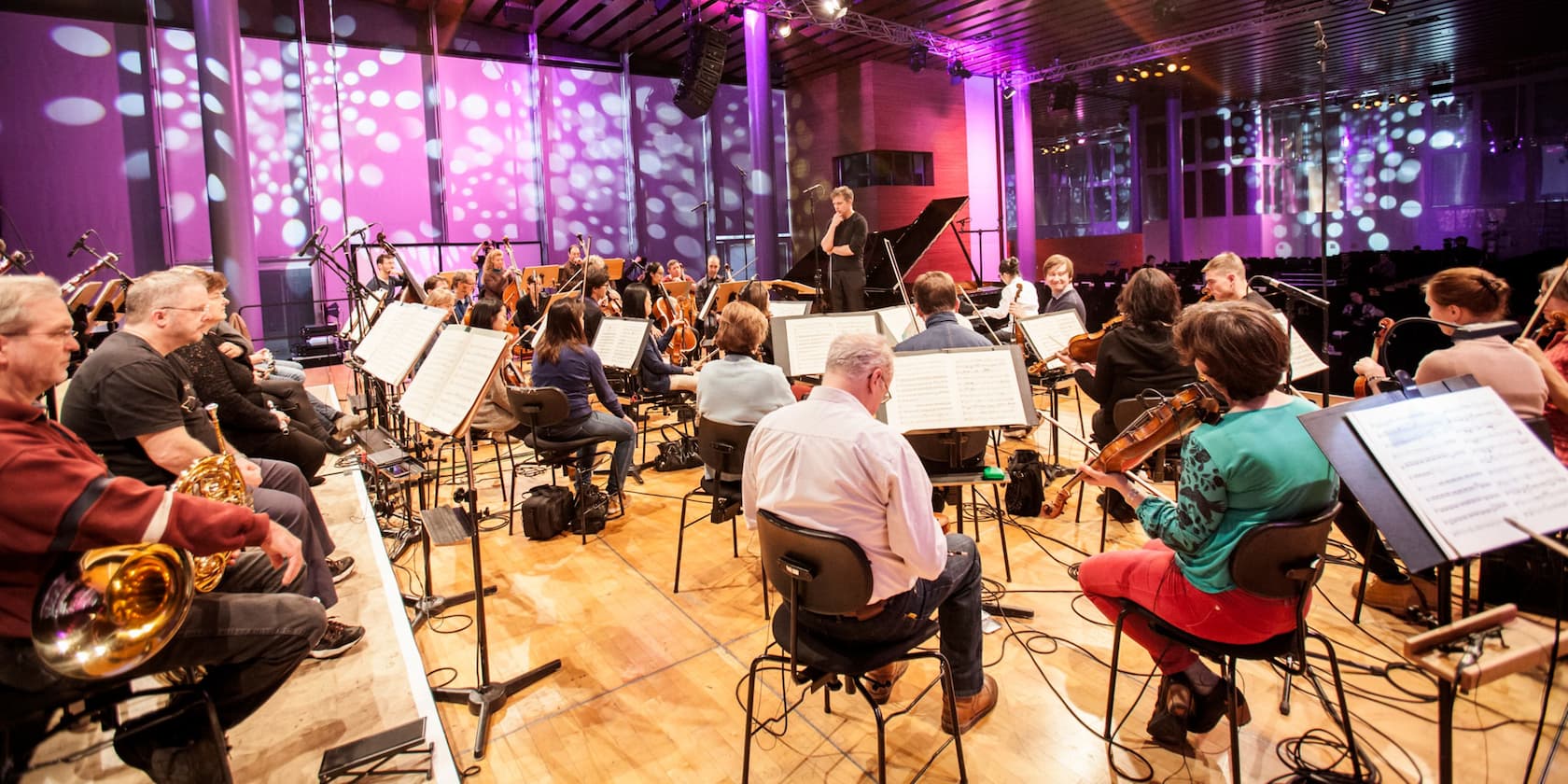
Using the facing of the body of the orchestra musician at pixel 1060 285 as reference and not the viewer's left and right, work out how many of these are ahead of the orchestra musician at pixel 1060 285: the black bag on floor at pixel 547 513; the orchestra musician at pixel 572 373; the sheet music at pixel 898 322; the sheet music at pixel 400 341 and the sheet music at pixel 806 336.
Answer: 5

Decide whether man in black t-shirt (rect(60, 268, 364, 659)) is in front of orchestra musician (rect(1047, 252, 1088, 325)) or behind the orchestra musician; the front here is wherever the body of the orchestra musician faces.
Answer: in front

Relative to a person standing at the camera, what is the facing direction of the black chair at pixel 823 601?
facing away from the viewer and to the right of the viewer

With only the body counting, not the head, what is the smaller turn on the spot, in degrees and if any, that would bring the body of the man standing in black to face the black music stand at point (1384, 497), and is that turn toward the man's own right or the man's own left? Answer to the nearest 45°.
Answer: approximately 45° to the man's own left

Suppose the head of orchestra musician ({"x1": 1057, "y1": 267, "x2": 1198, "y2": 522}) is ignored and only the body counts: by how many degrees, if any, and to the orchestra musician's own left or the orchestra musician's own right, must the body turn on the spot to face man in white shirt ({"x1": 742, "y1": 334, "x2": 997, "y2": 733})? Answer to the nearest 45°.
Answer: approximately 135° to the orchestra musician's own left

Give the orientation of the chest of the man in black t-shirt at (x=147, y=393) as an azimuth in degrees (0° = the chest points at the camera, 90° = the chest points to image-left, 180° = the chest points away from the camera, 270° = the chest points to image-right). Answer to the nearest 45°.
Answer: approximately 270°

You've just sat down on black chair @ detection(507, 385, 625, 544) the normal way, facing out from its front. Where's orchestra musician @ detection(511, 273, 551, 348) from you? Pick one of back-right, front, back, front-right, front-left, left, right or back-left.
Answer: front-left

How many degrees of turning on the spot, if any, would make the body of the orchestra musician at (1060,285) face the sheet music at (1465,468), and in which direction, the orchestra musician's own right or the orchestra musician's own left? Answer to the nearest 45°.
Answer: approximately 45° to the orchestra musician's own left

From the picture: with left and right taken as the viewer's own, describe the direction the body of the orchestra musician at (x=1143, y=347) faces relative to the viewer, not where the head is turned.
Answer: facing away from the viewer and to the left of the viewer

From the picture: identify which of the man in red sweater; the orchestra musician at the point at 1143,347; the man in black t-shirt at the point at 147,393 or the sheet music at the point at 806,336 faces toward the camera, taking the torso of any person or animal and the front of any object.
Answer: the sheet music
